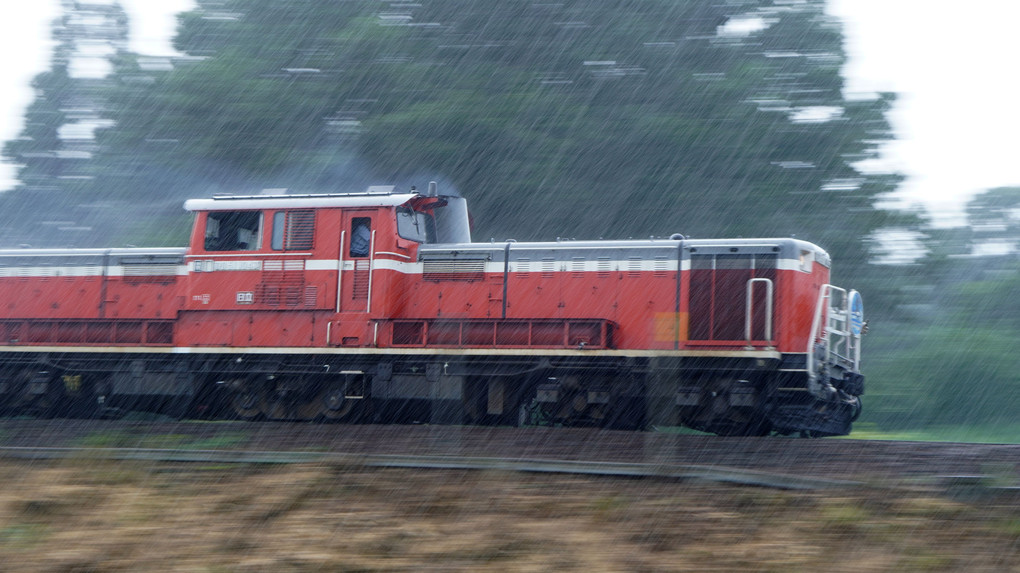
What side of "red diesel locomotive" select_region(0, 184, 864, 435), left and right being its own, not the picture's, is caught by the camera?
right
